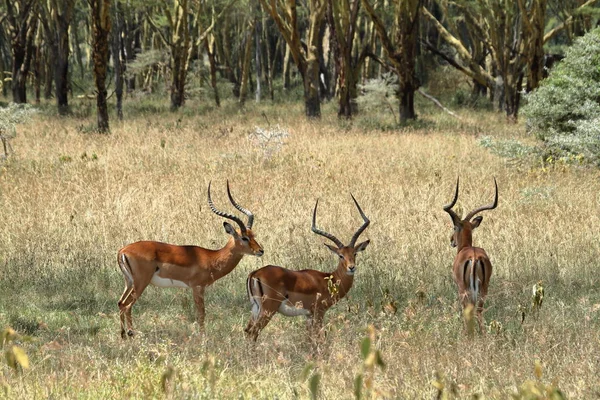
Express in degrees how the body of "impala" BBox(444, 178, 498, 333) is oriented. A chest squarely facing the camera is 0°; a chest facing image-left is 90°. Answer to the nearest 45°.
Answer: approximately 180°

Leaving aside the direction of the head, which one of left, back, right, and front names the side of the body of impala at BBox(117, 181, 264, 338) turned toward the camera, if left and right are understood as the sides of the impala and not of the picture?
right

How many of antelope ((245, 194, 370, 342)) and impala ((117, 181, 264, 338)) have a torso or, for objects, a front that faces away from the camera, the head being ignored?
0

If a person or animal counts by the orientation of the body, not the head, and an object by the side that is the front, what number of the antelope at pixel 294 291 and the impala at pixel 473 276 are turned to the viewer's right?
1

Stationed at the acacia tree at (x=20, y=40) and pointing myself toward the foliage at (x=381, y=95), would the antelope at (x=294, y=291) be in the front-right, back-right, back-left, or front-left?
front-right

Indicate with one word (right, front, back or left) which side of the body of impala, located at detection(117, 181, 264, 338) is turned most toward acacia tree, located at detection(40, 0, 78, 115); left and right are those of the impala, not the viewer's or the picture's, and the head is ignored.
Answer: left

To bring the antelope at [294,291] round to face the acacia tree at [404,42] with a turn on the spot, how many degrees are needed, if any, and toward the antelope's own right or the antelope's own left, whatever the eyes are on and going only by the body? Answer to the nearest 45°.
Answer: approximately 90° to the antelope's own left

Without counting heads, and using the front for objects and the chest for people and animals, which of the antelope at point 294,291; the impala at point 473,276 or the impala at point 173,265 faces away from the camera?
the impala at point 473,276

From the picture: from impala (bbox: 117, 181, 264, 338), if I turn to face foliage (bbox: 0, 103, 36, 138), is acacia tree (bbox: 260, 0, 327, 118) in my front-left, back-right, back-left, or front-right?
front-right

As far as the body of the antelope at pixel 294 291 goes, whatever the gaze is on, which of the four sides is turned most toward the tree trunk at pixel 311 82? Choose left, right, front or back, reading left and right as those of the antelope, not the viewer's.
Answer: left

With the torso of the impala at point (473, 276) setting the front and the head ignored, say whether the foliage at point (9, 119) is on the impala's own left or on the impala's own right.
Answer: on the impala's own left

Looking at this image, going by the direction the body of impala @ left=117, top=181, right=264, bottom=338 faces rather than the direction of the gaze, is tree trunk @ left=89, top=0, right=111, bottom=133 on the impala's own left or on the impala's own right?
on the impala's own left

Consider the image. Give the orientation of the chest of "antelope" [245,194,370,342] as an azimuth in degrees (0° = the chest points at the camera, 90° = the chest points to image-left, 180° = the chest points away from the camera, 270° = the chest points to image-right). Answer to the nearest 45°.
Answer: approximately 270°

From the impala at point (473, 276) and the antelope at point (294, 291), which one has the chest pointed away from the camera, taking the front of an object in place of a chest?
the impala
